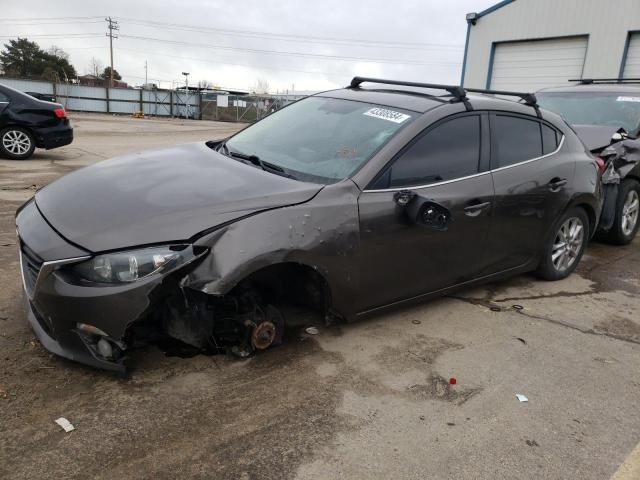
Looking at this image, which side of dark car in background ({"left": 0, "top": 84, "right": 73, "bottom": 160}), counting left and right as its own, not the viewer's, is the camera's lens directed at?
left

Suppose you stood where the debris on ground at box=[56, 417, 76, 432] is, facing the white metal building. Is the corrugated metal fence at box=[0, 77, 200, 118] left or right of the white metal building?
left

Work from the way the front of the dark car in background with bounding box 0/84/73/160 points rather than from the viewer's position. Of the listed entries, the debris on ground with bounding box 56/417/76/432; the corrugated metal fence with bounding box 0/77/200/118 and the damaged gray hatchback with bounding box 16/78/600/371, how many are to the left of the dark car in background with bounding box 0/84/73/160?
2

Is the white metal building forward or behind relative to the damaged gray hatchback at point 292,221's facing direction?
behind

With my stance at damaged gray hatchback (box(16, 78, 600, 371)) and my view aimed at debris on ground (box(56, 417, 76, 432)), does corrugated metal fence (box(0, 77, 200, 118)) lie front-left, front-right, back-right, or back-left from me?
back-right

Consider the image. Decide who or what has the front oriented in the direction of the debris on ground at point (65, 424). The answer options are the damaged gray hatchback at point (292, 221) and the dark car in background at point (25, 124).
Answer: the damaged gray hatchback

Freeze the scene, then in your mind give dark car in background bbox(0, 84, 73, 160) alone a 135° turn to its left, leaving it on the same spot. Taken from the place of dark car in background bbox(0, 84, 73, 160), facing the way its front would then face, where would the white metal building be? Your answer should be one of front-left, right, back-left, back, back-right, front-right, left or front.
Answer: front-left

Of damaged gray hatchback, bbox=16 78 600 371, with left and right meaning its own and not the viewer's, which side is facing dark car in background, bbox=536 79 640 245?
back

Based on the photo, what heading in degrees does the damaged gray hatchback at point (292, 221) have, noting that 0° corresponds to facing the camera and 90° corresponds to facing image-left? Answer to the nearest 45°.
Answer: approximately 45°

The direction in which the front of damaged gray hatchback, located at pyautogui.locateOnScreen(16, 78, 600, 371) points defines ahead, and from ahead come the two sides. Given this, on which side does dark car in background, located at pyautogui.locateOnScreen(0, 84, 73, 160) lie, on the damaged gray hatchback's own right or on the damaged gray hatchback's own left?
on the damaged gray hatchback's own right

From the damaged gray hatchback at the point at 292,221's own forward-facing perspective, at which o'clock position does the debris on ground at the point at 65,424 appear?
The debris on ground is roughly at 12 o'clock from the damaged gray hatchback.

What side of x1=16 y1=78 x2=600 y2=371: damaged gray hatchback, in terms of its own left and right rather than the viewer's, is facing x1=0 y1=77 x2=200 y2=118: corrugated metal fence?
right

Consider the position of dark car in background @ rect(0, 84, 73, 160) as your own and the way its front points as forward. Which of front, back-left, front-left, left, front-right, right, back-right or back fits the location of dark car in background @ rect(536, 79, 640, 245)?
back-left

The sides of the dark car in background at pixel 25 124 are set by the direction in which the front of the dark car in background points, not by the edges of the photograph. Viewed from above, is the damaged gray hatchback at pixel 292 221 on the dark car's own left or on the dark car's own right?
on the dark car's own left
